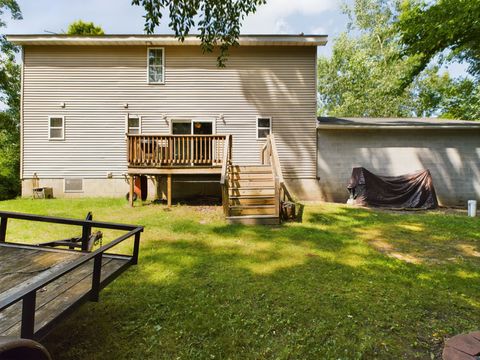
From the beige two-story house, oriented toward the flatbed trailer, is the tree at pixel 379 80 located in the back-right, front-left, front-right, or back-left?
back-left

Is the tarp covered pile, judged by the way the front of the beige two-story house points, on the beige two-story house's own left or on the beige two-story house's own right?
on the beige two-story house's own right

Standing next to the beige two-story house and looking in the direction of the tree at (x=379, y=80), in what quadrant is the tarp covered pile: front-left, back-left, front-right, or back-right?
front-right

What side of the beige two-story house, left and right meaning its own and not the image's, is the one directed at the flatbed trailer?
back

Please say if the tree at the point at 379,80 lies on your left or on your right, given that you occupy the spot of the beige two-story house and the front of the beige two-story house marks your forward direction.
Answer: on your right

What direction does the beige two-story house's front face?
away from the camera
